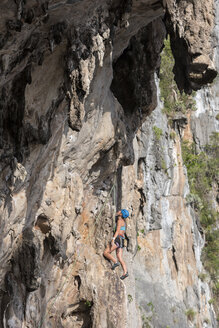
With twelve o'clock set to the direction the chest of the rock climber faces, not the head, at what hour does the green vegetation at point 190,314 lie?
The green vegetation is roughly at 4 o'clock from the rock climber.

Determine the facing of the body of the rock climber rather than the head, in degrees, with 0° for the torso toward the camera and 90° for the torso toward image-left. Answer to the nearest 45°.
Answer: approximately 90°
